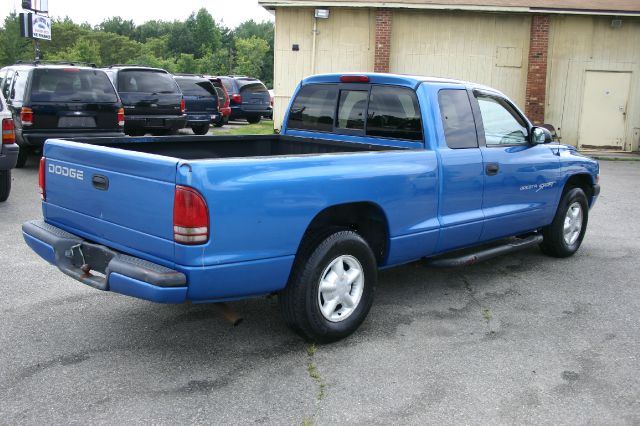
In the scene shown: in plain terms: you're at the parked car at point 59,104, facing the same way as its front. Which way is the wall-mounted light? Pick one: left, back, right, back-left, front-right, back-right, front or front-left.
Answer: front-right

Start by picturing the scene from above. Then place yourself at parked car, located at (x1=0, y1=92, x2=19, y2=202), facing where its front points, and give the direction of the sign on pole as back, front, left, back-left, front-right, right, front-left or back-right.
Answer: front

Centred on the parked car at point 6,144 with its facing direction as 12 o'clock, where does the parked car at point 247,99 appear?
the parked car at point 247,99 is roughly at 1 o'clock from the parked car at point 6,144.

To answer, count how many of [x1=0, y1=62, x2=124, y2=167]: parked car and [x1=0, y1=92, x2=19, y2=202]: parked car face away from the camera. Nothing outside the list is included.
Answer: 2

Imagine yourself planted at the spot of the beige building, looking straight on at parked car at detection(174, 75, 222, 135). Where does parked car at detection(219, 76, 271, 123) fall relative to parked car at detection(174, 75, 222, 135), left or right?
right

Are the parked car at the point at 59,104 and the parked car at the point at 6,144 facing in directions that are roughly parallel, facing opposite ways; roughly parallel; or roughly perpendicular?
roughly parallel

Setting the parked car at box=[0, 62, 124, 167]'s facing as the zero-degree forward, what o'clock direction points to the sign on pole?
The sign on pole is roughly at 12 o'clock from the parked car.

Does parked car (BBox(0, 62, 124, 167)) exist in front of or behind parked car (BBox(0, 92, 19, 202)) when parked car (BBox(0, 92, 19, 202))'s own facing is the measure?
in front

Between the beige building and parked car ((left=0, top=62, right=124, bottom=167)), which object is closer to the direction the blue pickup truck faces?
the beige building

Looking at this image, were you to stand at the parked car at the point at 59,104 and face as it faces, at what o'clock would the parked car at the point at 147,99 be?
the parked car at the point at 147,99 is roughly at 1 o'clock from the parked car at the point at 59,104.

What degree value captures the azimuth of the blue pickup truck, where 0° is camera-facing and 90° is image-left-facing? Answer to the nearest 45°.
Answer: approximately 225°

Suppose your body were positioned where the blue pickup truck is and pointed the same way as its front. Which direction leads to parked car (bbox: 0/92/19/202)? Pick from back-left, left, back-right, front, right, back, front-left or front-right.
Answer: left

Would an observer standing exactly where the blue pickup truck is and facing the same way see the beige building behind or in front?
in front

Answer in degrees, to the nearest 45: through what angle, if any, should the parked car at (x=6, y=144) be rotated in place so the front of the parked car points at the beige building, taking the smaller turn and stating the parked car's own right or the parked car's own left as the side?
approximately 45° to the parked car's own right

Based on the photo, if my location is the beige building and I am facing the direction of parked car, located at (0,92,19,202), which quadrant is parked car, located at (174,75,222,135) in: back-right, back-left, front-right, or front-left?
front-right

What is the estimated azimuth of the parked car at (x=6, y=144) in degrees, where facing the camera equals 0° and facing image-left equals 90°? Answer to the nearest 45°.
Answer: approximately 180°

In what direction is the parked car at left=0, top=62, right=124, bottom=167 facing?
away from the camera
